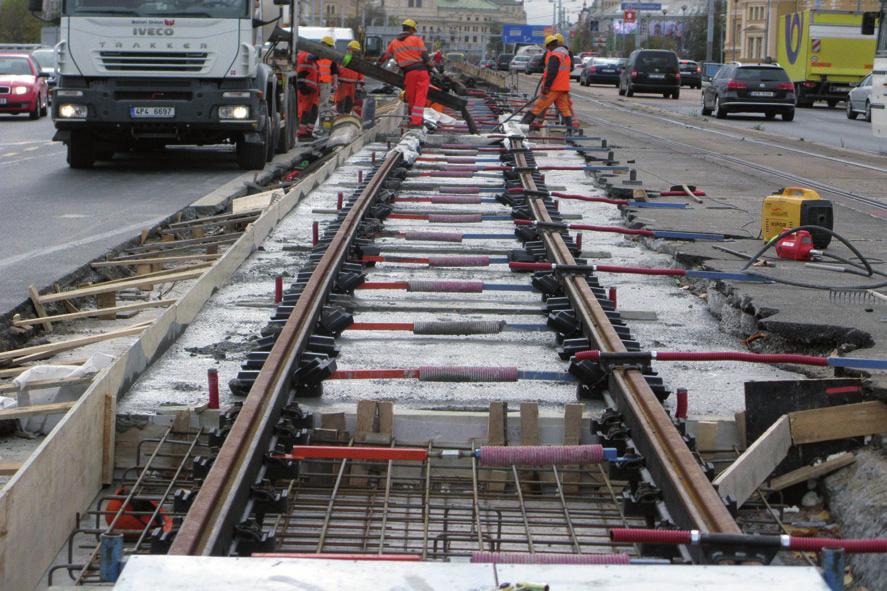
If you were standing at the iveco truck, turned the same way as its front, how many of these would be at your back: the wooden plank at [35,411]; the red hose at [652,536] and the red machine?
0

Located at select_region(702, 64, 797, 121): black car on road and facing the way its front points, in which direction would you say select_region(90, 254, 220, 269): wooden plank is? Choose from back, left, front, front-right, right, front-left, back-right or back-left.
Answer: back

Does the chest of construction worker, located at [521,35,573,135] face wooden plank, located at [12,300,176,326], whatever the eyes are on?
no

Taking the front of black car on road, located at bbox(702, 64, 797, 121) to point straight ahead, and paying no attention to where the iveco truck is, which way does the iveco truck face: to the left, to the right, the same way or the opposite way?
the opposite way

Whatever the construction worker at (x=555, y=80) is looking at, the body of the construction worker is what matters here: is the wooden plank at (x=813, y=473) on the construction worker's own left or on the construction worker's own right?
on the construction worker's own left

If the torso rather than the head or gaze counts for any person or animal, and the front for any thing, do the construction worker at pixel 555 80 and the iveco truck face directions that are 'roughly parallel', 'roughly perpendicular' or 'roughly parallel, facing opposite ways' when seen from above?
roughly perpendicular

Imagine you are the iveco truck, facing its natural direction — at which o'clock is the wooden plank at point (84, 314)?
The wooden plank is roughly at 12 o'clock from the iveco truck.

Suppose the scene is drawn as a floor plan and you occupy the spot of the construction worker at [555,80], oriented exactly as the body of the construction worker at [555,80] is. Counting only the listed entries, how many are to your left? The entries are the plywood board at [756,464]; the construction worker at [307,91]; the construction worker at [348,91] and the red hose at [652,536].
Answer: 2

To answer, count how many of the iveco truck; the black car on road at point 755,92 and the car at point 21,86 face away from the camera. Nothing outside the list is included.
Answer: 1

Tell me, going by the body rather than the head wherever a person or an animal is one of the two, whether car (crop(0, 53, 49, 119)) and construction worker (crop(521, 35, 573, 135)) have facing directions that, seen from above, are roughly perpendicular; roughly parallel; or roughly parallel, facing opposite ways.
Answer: roughly perpendicular

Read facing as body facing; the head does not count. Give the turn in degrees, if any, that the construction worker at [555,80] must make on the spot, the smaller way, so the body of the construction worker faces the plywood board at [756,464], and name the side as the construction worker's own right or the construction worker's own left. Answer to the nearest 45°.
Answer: approximately 90° to the construction worker's own left

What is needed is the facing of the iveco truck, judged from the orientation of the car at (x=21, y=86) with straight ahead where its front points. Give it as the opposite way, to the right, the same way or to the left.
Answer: the same way

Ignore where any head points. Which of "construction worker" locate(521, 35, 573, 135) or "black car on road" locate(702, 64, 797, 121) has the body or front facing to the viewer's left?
the construction worker

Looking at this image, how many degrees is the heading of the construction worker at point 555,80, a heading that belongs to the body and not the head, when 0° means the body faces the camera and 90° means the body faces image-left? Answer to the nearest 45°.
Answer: approximately 90°

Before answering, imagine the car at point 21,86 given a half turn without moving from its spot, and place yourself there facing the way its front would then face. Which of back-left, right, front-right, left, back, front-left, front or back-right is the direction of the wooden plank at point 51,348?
back

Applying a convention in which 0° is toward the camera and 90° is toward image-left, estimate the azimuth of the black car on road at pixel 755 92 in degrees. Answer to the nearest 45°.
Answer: approximately 180°

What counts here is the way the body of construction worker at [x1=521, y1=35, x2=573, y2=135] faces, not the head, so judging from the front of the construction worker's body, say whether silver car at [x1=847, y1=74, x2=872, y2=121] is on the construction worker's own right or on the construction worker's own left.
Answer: on the construction worker's own right

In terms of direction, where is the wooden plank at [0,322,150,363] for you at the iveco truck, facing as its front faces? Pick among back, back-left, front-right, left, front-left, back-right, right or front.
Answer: front

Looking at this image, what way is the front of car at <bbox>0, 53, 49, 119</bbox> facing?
toward the camera

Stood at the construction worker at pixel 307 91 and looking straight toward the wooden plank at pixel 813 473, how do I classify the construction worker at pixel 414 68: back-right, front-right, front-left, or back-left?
front-left

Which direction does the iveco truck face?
toward the camera
